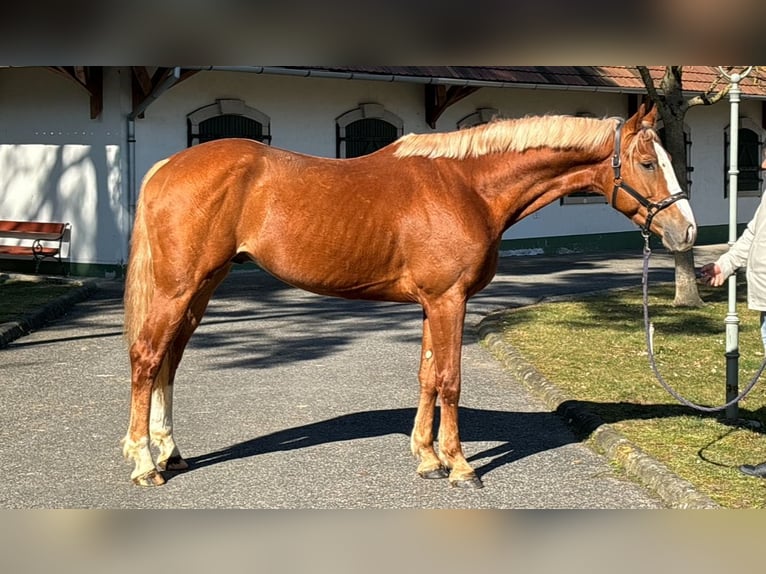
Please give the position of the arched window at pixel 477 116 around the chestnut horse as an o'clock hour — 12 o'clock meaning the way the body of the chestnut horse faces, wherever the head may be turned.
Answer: The arched window is roughly at 9 o'clock from the chestnut horse.

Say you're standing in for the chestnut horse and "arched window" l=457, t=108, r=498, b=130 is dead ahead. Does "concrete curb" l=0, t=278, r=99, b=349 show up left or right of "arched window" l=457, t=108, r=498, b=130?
left

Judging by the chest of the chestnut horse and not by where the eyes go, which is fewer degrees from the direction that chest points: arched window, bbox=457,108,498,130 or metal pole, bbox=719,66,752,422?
the metal pole

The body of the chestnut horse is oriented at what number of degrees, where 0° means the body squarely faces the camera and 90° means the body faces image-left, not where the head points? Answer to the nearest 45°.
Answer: approximately 270°

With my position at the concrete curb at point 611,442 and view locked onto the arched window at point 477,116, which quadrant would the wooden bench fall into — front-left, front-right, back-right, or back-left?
front-left

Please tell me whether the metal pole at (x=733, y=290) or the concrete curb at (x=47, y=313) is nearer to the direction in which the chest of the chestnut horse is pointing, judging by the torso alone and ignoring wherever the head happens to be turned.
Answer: the metal pole

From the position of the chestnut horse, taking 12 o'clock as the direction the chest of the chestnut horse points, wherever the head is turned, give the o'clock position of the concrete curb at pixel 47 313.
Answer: The concrete curb is roughly at 8 o'clock from the chestnut horse.

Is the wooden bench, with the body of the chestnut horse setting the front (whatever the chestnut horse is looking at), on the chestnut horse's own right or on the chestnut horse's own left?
on the chestnut horse's own left

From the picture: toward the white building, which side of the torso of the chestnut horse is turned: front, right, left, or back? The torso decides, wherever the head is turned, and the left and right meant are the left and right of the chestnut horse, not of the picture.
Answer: left

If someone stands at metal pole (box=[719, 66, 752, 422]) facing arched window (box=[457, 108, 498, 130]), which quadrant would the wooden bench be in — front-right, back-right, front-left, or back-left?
front-left

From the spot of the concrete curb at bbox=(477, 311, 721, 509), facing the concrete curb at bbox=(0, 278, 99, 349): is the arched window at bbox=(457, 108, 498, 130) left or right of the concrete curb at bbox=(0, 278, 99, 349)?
right

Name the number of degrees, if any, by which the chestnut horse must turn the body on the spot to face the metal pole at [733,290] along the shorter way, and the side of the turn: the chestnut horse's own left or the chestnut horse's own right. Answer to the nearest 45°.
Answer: approximately 45° to the chestnut horse's own left

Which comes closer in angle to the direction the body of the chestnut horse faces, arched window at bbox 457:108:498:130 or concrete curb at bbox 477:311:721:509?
the concrete curb

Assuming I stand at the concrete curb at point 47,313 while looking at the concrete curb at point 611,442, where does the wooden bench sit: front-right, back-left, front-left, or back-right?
back-left

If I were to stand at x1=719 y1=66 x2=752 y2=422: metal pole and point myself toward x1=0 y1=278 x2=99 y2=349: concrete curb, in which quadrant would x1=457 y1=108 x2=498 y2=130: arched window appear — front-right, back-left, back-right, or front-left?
front-right
